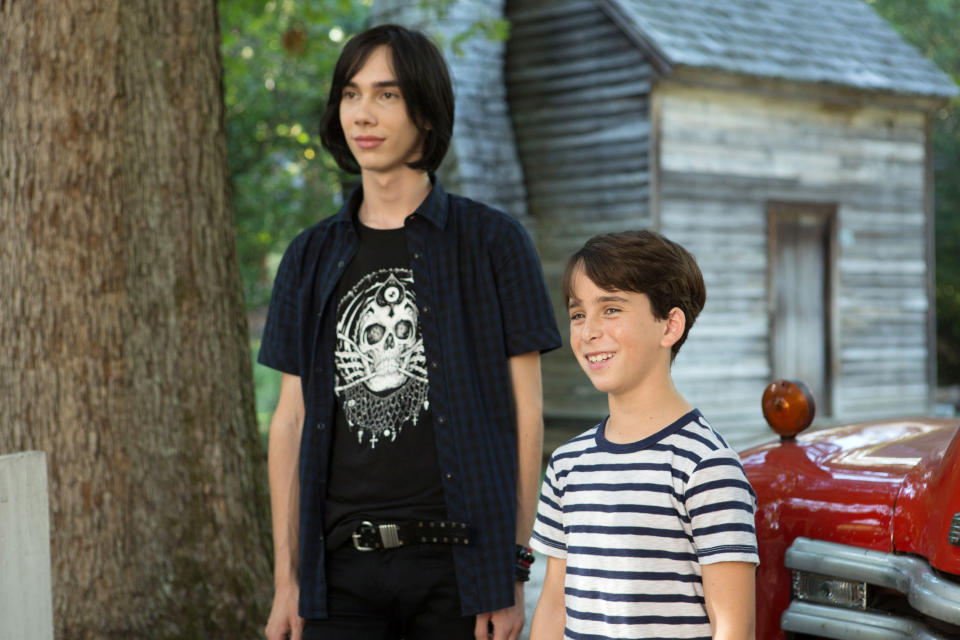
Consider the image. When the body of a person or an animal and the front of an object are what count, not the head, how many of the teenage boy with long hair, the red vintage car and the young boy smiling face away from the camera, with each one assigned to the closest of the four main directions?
0

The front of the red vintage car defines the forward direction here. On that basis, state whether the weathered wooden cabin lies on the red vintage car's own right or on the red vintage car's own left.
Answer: on the red vintage car's own right

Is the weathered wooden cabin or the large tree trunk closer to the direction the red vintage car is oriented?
the large tree trunk

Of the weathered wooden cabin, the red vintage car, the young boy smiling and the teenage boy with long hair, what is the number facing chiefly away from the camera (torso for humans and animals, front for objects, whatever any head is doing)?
0

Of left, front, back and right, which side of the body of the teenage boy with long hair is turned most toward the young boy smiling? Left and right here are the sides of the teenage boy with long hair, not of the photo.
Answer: left

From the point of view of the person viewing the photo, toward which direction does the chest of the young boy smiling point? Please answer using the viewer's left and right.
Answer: facing the viewer and to the left of the viewer

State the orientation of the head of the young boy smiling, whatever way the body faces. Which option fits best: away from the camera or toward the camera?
toward the camera

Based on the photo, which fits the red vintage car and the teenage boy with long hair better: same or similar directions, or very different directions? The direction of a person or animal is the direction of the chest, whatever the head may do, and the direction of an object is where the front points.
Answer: same or similar directions

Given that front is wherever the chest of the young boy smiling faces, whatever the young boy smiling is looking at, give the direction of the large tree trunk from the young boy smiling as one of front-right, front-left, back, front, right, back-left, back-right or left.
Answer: right

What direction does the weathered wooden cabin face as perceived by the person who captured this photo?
facing the viewer and to the right of the viewer

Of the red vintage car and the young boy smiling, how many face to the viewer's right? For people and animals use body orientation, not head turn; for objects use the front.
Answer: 0

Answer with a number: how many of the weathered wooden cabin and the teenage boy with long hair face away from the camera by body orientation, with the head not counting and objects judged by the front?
0

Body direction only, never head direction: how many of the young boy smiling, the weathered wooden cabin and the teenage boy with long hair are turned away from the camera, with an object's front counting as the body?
0

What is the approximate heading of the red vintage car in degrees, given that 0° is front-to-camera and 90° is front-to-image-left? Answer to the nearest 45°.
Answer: approximately 45°

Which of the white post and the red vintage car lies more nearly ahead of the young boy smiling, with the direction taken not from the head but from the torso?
the white post

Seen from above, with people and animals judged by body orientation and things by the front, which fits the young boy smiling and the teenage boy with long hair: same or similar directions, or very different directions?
same or similar directions

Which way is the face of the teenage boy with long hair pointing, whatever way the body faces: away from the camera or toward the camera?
toward the camera

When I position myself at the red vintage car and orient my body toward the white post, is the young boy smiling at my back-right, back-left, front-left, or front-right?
front-left

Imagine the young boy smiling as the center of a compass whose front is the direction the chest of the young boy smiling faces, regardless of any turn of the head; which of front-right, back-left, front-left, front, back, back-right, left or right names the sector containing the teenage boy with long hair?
right

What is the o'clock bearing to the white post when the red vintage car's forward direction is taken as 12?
The white post is roughly at 1 o'clock from the red vintage car.

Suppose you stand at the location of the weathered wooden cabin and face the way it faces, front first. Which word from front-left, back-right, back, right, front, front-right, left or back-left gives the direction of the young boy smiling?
front-right
